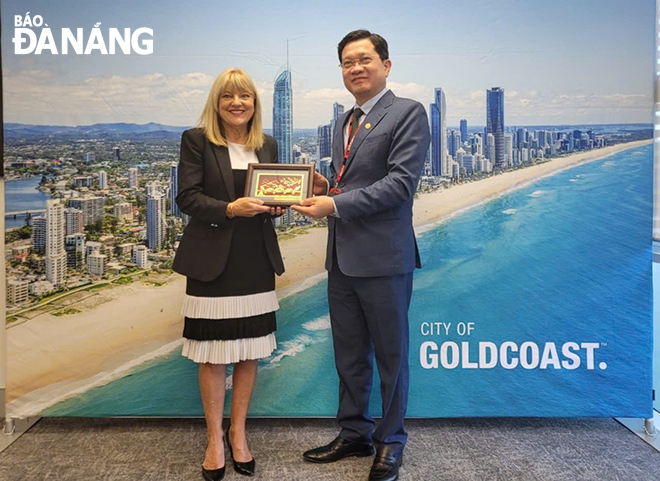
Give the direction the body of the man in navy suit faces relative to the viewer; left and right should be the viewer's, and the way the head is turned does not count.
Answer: facing the viewer and to the left of the viewer
